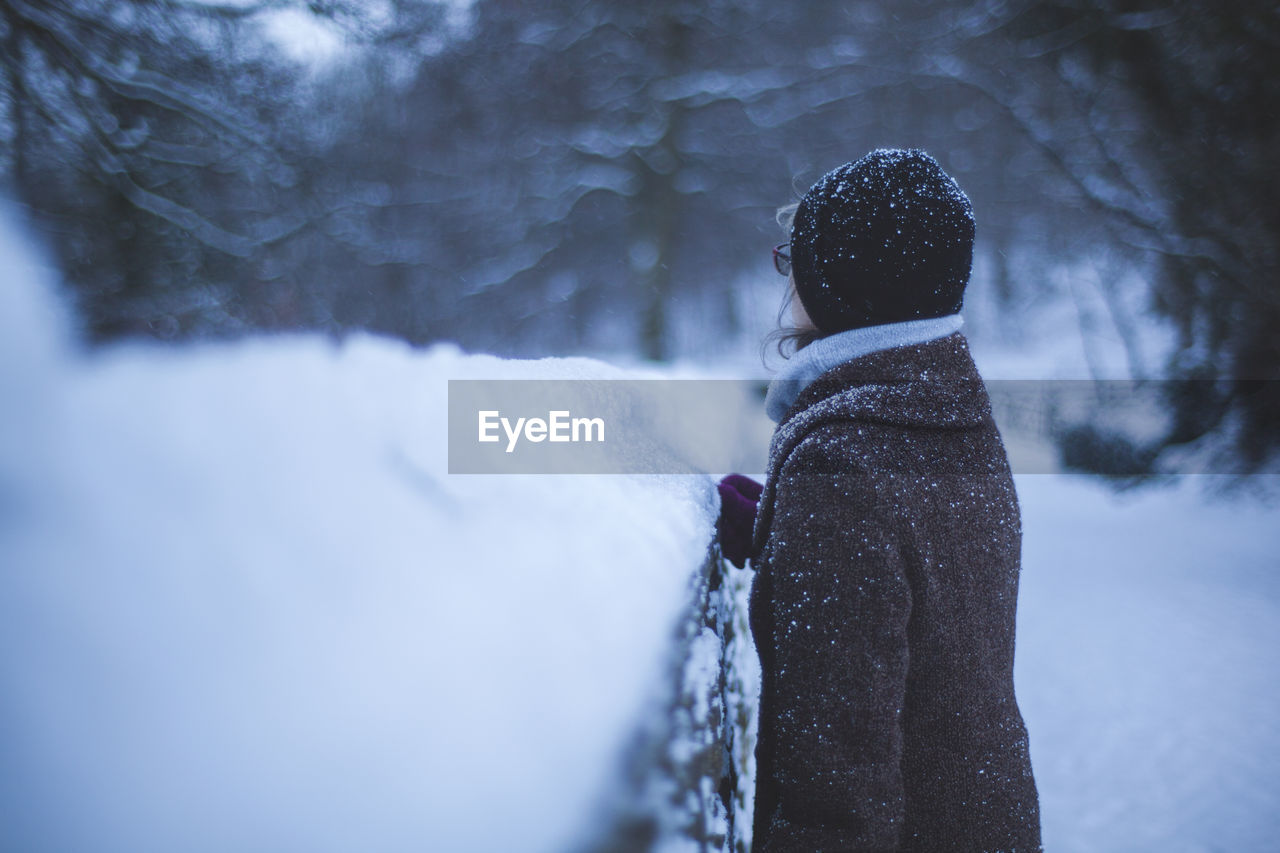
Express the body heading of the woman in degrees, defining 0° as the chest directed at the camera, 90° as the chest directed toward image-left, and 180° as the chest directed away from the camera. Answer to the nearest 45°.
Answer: approximately 135°

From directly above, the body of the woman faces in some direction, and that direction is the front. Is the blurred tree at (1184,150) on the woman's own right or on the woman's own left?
on the woman's own right

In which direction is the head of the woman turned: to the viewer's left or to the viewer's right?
to the viewer's left
